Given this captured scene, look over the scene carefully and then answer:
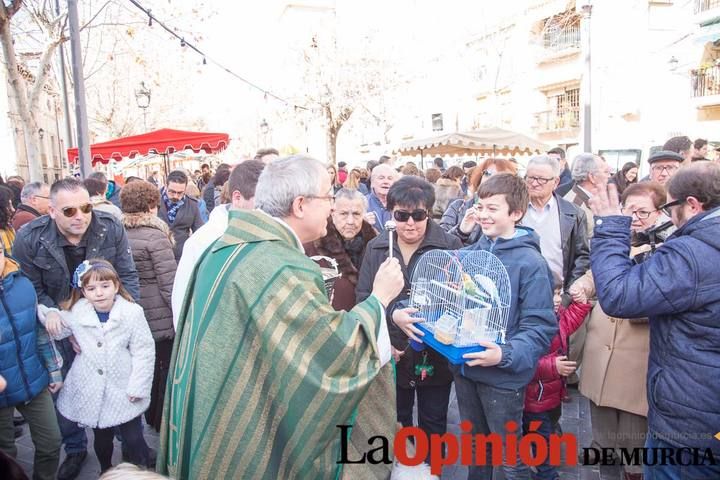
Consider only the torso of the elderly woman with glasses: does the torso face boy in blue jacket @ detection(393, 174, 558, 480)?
yes

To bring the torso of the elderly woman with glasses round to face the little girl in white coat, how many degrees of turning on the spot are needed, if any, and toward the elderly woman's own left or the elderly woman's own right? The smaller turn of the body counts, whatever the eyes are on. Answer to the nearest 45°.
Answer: approximately 45° to the elderly woman's own right

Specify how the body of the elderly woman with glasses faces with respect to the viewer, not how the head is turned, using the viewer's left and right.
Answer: facing the viewer and to the left of the viewer

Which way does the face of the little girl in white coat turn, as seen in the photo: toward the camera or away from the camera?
toward the camera

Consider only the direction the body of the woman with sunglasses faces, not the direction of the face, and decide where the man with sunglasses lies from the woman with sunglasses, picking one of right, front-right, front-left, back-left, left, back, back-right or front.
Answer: right

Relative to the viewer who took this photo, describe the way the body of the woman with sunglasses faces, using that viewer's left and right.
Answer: facing the viewer

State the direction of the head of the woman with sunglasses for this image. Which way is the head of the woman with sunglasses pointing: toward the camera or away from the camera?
toward the camera

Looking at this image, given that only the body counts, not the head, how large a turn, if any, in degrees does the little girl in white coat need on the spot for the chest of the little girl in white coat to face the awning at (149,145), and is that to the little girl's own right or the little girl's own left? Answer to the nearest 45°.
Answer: approximately 180°

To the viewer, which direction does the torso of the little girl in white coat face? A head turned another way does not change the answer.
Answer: toward the camera

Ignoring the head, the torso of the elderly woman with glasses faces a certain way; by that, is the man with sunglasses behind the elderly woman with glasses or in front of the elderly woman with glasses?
in front

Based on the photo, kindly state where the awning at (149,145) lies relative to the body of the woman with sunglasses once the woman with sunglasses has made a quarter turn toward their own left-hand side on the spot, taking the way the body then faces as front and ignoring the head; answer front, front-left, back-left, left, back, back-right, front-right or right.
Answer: back-left

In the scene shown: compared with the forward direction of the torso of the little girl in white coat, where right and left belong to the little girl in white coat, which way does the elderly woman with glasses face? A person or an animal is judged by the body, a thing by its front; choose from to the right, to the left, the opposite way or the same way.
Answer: to the right

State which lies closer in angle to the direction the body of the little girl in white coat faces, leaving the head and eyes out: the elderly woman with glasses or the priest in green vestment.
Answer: the priest in green vestment

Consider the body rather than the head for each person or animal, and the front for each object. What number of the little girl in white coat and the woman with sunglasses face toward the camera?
2

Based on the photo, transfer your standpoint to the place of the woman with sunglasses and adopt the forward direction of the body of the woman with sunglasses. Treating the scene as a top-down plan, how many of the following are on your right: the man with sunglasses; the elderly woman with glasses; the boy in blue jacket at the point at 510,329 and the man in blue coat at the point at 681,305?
1

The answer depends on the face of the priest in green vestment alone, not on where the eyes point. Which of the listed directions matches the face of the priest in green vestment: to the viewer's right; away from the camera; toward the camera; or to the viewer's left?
to the viewer's right
